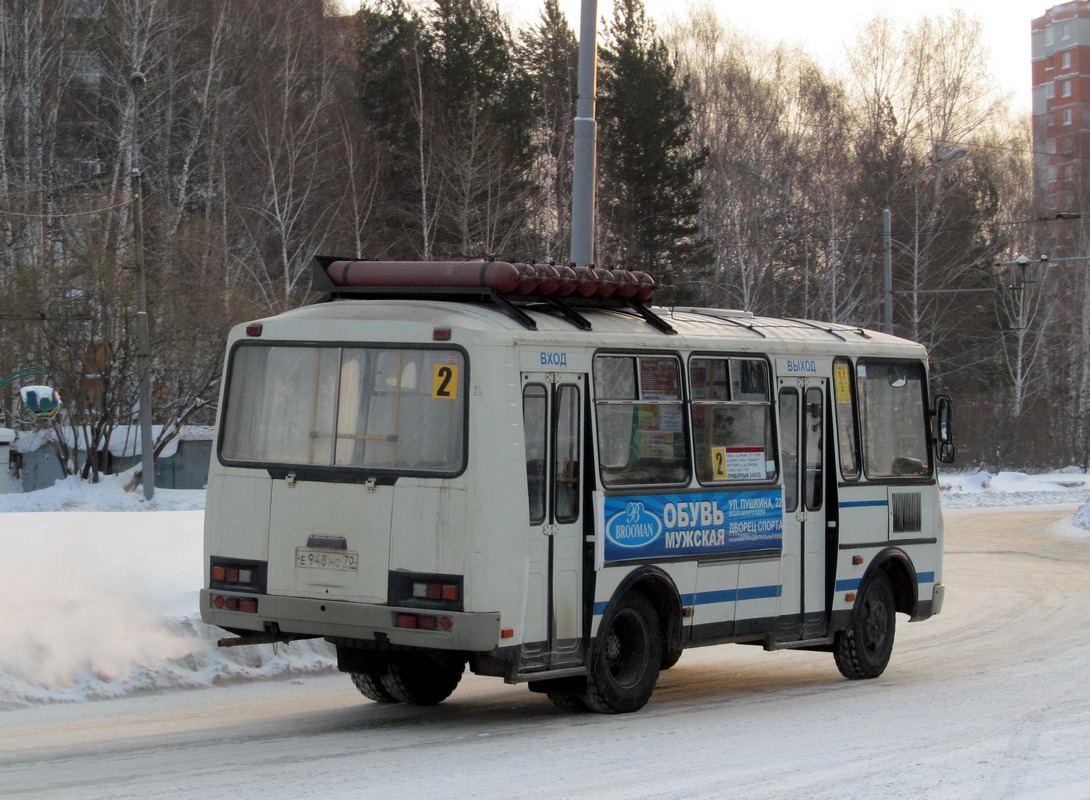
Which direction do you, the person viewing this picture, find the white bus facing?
facing away from the viewer and to the right of the viewer

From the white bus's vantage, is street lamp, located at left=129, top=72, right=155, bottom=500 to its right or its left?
on its left
